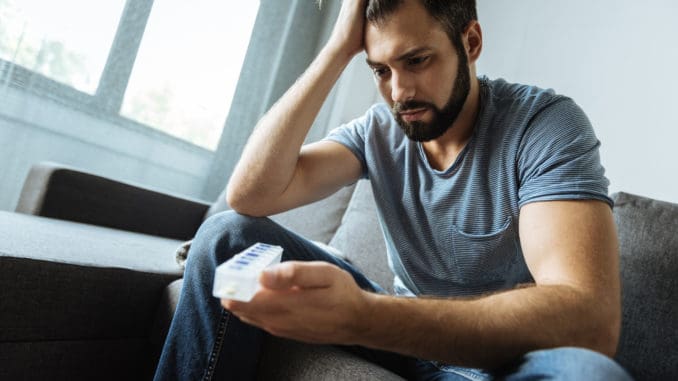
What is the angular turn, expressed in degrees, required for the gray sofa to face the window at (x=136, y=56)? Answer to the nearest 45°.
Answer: approximately 90° to its right

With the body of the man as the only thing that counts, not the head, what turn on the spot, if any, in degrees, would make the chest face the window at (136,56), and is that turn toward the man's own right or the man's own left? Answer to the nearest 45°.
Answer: approximately 90° to the man's own right

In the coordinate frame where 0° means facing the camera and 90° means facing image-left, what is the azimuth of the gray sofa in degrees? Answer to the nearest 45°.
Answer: approximately 45°

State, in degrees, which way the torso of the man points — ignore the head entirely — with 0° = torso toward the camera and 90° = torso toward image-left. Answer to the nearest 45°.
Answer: approximately 45°

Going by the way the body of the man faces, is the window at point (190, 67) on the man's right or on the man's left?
on the man's right
